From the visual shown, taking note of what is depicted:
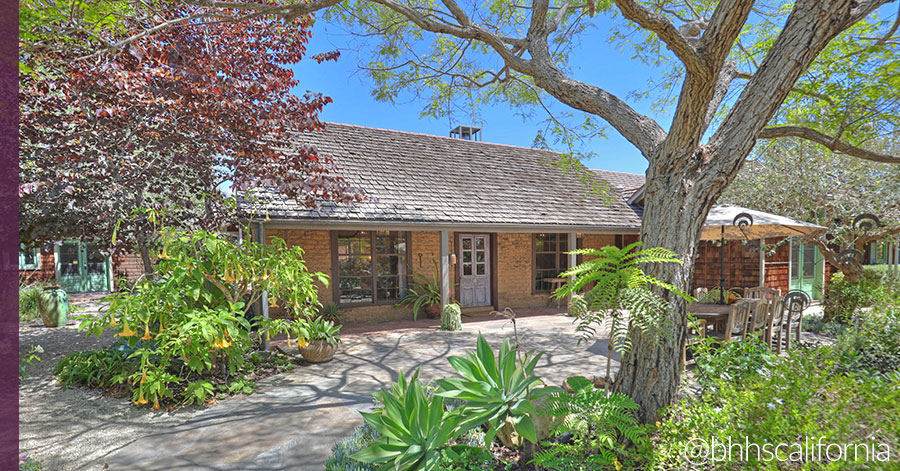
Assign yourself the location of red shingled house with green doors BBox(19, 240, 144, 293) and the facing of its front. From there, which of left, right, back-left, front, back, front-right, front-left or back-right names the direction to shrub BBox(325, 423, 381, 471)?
front

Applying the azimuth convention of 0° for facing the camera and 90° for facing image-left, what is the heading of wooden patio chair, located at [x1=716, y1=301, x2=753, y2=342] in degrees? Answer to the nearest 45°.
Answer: approximately 135°

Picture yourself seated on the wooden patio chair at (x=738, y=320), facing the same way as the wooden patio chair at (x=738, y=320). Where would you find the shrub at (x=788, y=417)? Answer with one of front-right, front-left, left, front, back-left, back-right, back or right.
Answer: back-left

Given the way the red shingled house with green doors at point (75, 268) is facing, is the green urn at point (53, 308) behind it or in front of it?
in front

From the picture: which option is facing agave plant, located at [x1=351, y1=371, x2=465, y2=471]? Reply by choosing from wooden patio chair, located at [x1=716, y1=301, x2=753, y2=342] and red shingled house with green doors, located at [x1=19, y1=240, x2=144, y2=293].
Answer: the red shingled house with green doors

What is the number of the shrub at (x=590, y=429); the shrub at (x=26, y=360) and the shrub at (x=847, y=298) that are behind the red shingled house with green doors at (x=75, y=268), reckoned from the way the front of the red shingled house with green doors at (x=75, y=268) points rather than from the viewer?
0

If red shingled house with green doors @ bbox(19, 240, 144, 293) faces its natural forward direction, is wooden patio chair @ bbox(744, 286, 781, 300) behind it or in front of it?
in front

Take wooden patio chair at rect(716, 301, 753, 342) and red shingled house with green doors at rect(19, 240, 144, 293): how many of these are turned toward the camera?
1

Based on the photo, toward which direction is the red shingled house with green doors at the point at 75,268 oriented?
toward the camera

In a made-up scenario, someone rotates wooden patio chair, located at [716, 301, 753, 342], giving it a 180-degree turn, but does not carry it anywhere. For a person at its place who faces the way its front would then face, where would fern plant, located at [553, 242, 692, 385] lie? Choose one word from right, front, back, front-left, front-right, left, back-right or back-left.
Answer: front-right

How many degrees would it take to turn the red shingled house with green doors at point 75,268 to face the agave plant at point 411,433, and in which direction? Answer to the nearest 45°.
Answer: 0° — it already faces it

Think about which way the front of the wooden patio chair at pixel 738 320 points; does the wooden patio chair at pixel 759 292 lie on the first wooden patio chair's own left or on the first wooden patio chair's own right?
on the first wooden patio chair's own right

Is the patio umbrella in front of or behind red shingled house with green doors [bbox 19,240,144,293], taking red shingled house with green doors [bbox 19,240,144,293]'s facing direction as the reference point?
in front

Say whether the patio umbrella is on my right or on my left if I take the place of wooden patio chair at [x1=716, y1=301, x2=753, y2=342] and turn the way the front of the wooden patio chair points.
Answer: on my right

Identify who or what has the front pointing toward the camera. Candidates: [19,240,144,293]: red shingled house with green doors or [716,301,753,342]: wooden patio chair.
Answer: the red shingled house with green doors
